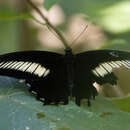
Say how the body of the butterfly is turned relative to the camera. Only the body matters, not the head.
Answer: away from the camera

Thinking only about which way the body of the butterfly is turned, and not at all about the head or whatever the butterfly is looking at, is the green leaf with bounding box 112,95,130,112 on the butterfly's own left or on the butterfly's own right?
on the butterfly's own right
